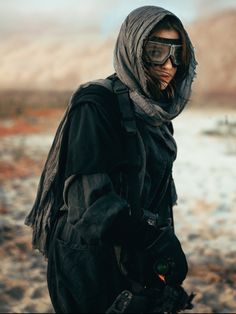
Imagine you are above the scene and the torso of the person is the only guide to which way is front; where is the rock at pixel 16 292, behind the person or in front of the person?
behind

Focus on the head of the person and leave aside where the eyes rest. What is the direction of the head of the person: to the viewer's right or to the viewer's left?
to the viewer's right
